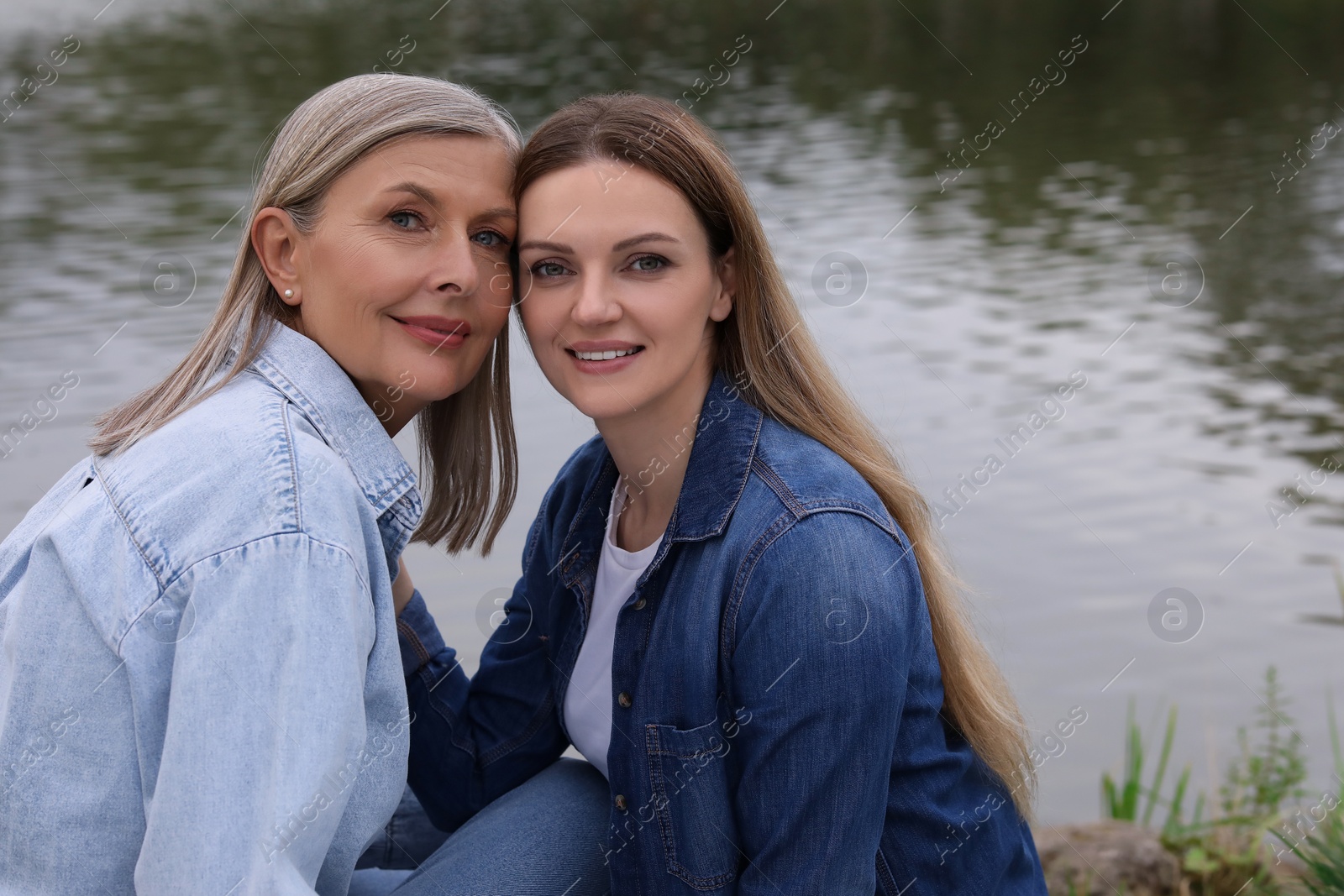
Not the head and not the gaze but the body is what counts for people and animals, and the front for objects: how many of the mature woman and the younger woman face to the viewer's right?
1

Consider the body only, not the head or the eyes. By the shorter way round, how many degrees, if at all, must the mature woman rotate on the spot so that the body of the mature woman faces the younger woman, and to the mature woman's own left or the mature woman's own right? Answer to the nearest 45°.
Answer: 0° — they already face them

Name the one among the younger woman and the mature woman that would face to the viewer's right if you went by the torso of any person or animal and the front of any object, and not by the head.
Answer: the mature woman

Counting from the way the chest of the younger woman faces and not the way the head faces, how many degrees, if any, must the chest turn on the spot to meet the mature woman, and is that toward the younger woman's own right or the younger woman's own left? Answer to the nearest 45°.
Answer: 0° — they already face them

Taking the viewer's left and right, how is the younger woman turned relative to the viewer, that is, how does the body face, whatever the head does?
facing the viewer and to the left of the viewer

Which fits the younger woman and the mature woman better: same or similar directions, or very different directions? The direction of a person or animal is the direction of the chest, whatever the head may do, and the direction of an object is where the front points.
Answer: very different directions

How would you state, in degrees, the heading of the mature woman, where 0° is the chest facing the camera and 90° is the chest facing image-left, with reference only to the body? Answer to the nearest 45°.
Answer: approximately 270°
